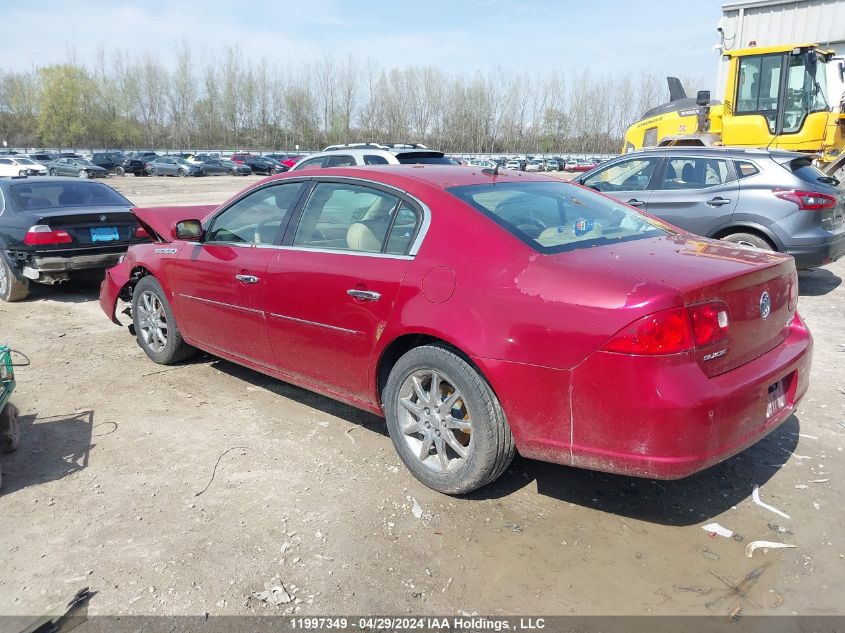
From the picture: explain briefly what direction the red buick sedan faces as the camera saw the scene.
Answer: facing away from the viewer and to the left of the viewer

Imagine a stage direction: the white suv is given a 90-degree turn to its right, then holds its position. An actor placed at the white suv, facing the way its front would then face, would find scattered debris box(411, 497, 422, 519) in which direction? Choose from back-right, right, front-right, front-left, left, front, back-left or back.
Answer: back-right

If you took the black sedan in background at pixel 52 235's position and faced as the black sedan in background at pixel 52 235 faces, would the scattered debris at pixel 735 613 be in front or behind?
behind

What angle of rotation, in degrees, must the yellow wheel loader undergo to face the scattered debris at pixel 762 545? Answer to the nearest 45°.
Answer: approximately 45° to its right

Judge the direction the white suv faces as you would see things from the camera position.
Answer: facing away from the viewer and to the left of the viewer

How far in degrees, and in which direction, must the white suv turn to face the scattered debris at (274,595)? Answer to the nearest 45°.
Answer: approximately 135° to its left

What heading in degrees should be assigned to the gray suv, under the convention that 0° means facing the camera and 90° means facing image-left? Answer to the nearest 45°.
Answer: approximately 135°

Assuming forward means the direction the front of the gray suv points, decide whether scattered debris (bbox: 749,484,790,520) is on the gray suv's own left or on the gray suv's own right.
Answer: on the gray suv's own left

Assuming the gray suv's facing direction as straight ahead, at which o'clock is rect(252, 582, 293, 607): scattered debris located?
The scattered debris is roughly at 8 o'clock from the gray suv.

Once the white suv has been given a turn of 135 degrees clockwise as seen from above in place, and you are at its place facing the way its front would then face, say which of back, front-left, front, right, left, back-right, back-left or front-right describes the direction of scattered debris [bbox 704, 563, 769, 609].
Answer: right

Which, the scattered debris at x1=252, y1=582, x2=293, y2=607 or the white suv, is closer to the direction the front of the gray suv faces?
the white suv

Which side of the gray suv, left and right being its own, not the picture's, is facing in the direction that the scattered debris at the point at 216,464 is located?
left
